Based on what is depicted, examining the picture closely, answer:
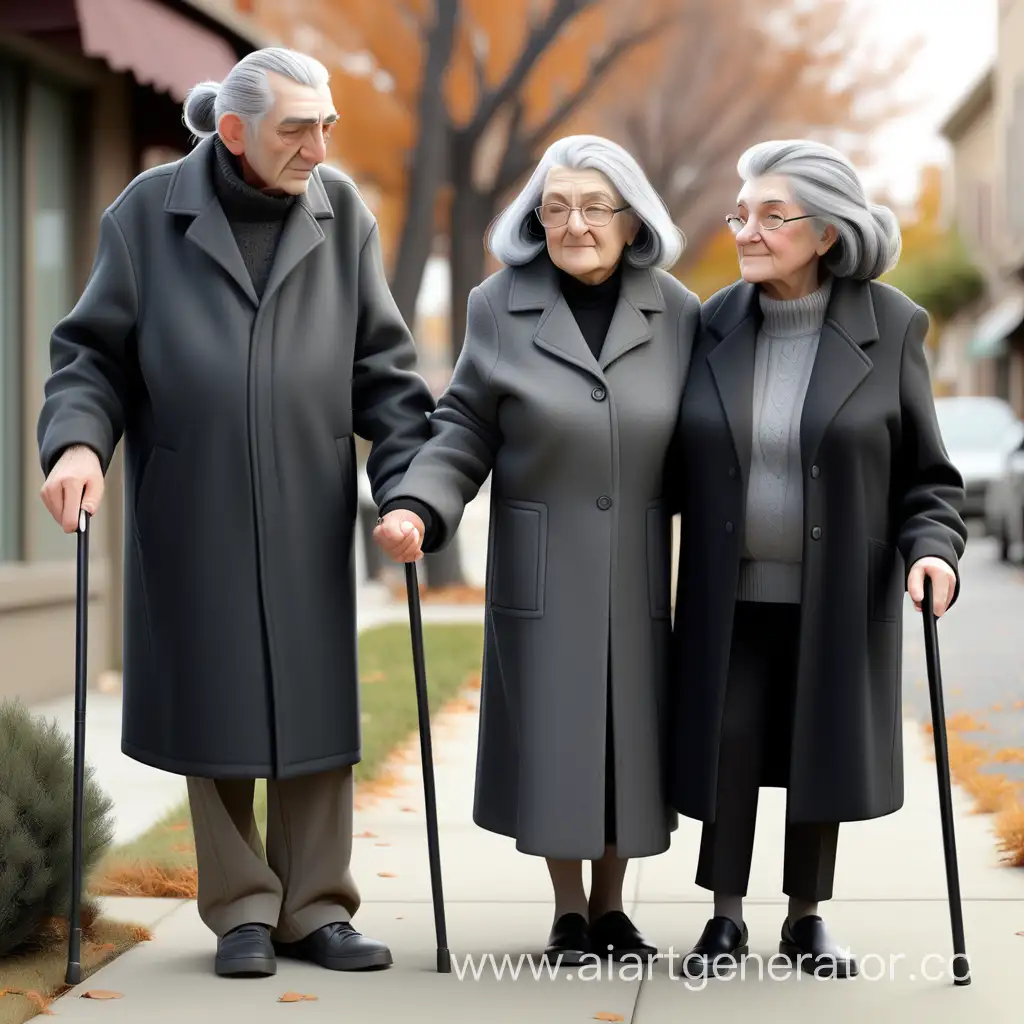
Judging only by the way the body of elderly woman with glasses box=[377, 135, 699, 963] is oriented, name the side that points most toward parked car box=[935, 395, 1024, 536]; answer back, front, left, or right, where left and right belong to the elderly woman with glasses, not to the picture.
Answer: back

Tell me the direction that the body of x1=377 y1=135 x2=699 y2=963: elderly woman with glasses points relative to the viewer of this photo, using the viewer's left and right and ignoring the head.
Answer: facing the viewer

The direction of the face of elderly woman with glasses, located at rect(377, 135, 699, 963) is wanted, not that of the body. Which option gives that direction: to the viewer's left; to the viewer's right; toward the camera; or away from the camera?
toward the camera

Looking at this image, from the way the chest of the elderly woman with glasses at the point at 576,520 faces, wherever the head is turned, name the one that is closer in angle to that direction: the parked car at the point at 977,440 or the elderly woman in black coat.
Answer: the elderly woman in black coat

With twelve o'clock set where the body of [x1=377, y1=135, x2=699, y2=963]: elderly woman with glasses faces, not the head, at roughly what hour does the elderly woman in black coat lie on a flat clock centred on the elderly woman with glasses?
The elderly woman in black coat is roughly at 9 o'clock from the elderly woman with glasses.

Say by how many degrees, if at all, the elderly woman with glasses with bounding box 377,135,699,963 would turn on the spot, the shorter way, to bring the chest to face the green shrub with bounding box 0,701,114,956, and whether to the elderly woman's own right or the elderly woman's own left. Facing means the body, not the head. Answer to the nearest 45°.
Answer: approximately 90° to the elderly woman's own right

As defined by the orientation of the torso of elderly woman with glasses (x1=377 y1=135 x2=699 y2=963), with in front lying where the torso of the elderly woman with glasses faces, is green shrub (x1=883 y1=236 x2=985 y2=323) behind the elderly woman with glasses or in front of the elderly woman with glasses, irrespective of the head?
behind

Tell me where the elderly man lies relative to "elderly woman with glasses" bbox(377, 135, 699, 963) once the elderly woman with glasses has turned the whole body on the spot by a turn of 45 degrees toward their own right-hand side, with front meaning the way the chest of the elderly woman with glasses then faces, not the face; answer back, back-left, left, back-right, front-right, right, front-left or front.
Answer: front-right
